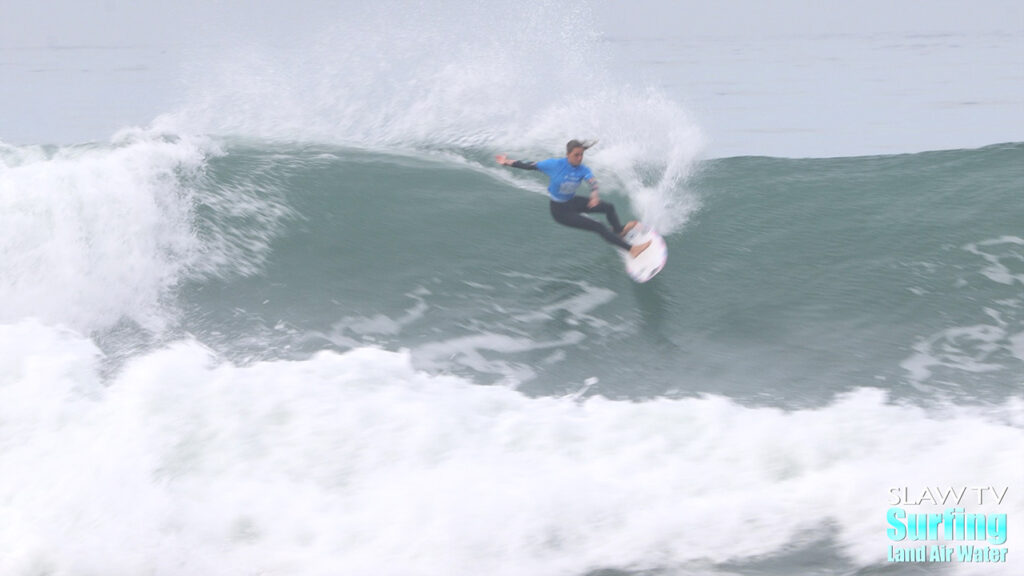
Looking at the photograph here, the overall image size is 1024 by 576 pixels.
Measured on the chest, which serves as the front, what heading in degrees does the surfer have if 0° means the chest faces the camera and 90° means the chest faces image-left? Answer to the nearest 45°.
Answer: approximately 315°
